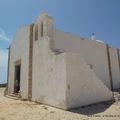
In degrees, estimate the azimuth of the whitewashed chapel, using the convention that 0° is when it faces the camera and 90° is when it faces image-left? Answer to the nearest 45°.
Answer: approximately 45°
